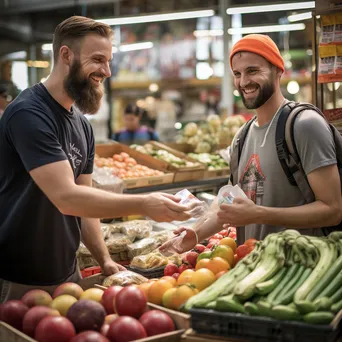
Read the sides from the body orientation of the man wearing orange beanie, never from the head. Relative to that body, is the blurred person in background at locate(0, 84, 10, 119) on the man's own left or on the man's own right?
on the man's own right

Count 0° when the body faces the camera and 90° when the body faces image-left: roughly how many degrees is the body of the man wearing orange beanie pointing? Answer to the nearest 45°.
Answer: approximately 45°

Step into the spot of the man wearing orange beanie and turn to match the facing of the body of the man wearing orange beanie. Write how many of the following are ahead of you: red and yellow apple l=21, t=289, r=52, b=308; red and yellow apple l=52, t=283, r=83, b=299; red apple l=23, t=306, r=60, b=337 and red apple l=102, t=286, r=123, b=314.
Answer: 4

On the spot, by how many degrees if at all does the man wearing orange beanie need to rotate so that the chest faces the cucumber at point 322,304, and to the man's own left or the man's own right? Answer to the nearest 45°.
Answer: approximately 45° to the man's own left

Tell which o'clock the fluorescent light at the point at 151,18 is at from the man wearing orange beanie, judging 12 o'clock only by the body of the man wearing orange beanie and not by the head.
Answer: The fluorescent light is roughly at 4 o'clock from the man wearing orange beanie.

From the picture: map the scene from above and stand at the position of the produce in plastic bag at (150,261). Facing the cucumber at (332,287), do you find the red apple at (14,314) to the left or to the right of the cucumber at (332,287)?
right

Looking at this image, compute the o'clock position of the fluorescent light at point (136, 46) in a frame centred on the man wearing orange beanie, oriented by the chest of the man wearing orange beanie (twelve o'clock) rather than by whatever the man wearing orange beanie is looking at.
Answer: The fluorescent light is roughly at 4 o'clock from the man wearing orange beanie.

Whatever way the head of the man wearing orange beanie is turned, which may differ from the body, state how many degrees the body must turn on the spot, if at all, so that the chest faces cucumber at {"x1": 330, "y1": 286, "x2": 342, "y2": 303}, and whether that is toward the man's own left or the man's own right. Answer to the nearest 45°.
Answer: approximately 45° to the man's own left
